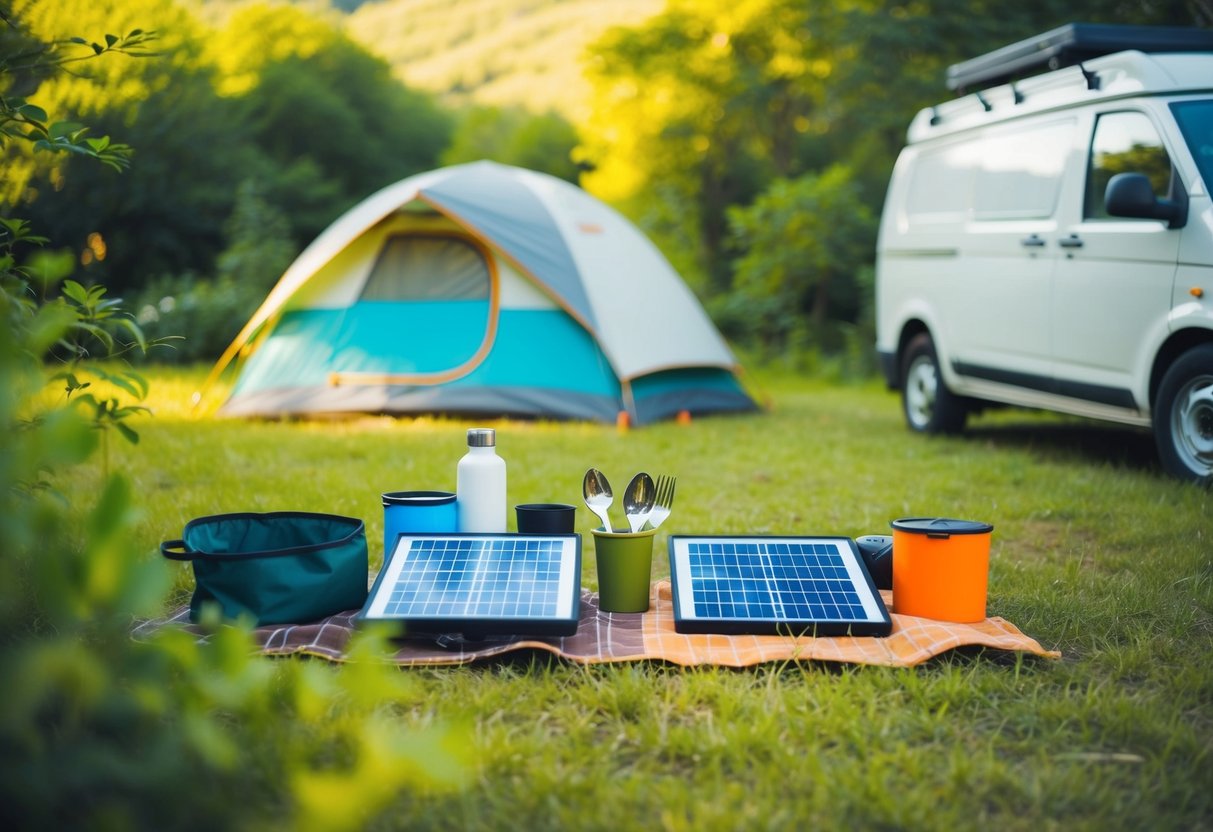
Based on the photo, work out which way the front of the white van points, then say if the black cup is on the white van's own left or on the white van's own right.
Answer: on the white van's own right

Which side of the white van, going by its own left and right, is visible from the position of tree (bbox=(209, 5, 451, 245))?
back

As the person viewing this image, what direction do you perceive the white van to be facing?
facing the viewer and to the right of the viewer

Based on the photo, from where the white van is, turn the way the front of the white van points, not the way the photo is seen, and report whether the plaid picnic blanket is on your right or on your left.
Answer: on your right

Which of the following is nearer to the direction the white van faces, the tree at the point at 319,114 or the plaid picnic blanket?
the plaid picnic blanket

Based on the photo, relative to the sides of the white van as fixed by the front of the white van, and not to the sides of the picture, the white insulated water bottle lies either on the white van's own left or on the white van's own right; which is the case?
on the white van's own right

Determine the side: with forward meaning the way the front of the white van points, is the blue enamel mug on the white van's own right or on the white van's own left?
on the white van's own right

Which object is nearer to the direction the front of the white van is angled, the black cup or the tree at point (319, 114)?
the black cup
